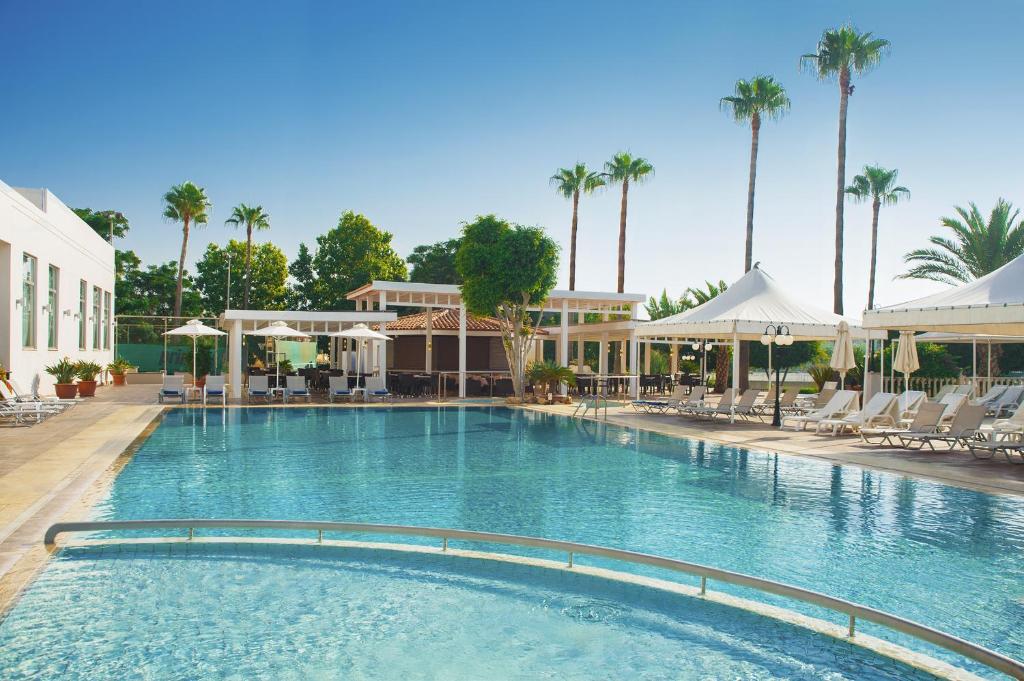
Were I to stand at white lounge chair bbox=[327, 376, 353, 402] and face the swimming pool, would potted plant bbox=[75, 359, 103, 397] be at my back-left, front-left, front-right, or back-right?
back-right

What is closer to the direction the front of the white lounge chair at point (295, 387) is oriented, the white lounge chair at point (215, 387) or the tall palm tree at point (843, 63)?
the white lounge chair

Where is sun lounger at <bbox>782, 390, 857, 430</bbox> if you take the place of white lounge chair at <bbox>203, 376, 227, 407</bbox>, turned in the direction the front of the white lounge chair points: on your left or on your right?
on your left

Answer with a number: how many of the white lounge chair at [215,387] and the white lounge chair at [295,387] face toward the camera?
2

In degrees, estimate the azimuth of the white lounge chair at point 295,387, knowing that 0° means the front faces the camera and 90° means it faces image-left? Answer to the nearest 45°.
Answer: approximately 0°

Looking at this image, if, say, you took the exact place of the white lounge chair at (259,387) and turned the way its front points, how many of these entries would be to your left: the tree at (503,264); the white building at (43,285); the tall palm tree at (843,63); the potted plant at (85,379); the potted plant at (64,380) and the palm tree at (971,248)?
3

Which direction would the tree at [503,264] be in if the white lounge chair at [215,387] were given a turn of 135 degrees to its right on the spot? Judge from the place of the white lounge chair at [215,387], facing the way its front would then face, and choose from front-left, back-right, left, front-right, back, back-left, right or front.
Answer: back-right

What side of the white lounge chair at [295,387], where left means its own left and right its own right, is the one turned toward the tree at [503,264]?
left
